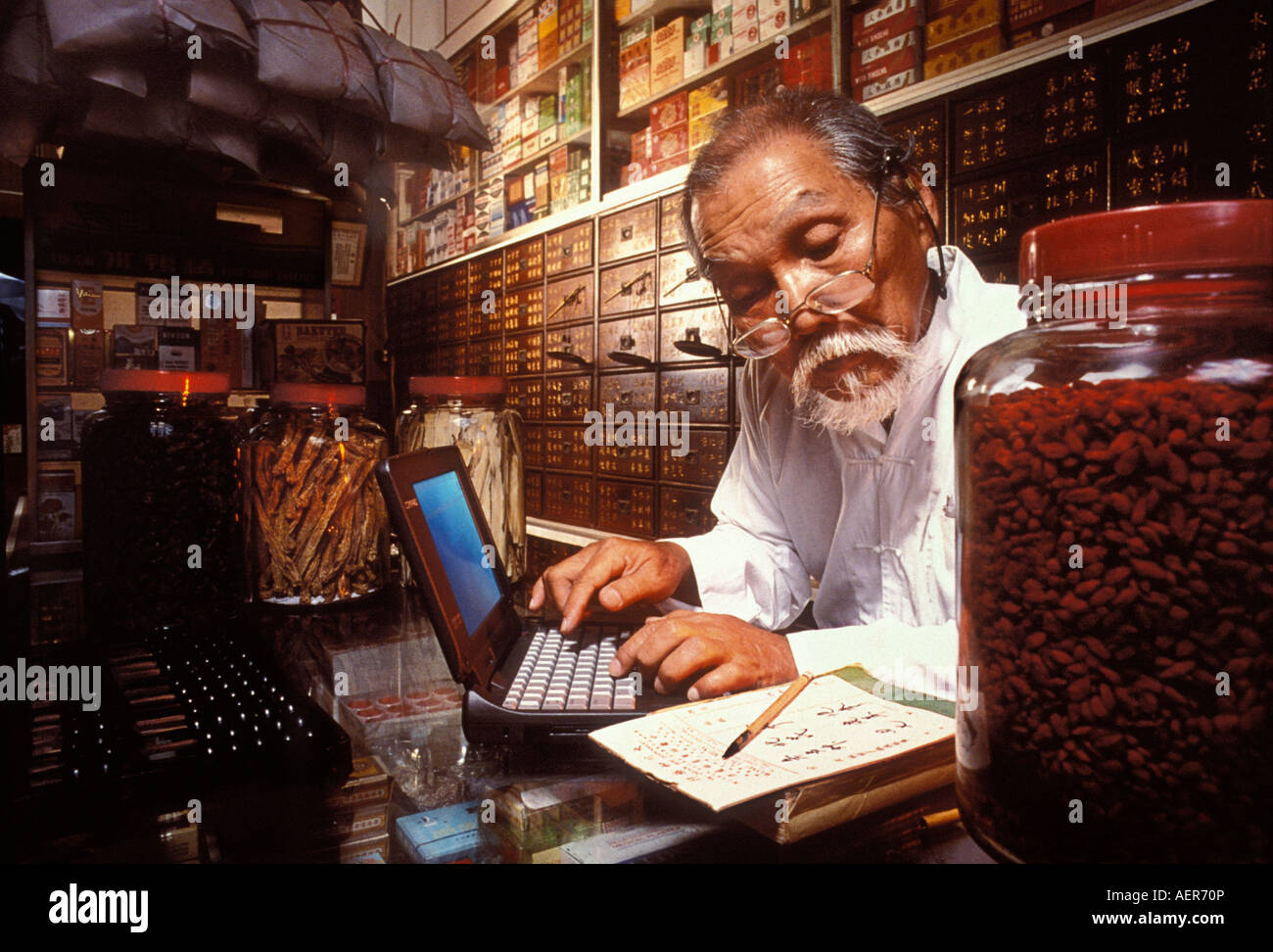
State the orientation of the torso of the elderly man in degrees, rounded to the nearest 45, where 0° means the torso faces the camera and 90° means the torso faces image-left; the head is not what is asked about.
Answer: approximately 45°

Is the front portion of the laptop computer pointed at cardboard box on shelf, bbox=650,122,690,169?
no

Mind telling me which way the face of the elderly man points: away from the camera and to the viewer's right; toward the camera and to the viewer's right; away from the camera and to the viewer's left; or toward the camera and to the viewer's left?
toward the camera and to the viewer's left

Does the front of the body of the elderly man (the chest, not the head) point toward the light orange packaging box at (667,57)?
no

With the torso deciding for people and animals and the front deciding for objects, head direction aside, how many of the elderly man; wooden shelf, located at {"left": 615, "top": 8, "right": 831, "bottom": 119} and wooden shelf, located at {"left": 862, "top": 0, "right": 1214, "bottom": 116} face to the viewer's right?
0

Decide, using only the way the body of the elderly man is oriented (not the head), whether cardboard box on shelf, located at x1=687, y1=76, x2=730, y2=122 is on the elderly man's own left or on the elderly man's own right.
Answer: on the elderly man's own right

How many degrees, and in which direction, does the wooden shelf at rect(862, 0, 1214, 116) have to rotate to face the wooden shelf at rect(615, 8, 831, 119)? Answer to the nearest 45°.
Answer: approximately 90° to its right

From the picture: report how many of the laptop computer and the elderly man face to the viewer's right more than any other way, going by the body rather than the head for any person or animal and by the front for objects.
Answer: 1

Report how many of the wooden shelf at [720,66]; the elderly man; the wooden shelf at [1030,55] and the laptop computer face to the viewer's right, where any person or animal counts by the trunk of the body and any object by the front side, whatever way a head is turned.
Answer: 1

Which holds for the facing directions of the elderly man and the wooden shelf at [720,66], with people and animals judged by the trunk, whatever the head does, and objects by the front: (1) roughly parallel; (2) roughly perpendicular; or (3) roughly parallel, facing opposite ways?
roughly parallel

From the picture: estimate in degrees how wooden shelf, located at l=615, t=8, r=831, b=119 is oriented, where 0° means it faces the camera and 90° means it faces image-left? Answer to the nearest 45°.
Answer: approximately 45°

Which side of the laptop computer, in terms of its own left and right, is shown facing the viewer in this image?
right

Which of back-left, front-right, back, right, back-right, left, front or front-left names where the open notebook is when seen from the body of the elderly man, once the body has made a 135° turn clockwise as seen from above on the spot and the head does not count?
back

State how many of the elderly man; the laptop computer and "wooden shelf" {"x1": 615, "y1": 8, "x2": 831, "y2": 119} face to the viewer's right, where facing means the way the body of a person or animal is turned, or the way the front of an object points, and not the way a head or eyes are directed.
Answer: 1
